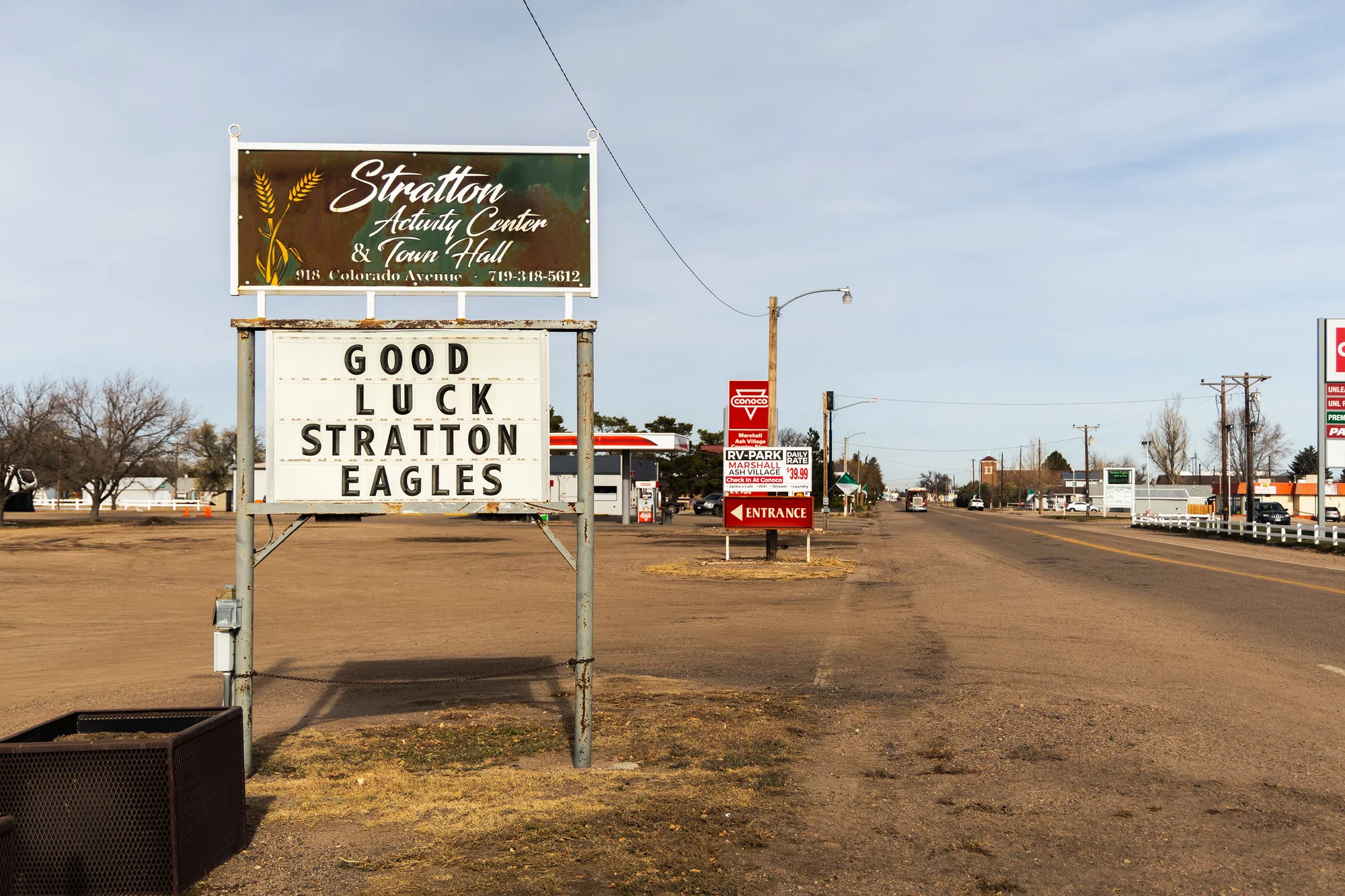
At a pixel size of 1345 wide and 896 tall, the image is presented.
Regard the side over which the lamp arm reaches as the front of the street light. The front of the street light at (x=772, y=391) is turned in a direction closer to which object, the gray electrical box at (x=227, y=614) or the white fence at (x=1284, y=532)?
the white fence

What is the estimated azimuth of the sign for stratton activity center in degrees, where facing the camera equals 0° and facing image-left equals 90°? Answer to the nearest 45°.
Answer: approximately 0°

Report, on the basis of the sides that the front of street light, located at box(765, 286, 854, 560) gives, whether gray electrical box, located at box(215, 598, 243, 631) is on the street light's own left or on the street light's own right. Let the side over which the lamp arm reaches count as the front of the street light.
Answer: on the street light's own right

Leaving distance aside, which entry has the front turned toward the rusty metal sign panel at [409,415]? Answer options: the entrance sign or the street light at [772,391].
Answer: the entrance sign

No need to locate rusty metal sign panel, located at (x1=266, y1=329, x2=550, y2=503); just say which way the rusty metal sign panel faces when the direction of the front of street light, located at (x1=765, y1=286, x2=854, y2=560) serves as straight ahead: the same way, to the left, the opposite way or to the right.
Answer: to the right

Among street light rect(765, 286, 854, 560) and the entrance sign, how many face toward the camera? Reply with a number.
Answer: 1

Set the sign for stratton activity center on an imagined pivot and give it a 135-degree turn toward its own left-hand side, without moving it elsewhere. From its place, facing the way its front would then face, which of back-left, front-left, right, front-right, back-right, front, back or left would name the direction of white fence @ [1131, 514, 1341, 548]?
front

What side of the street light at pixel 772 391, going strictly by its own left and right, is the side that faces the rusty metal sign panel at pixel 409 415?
right

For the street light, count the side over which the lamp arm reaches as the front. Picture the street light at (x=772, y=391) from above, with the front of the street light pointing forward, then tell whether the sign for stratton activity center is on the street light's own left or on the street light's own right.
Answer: on the street light's own right

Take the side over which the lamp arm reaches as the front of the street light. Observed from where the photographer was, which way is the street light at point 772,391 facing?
facing to the right of the viewer
